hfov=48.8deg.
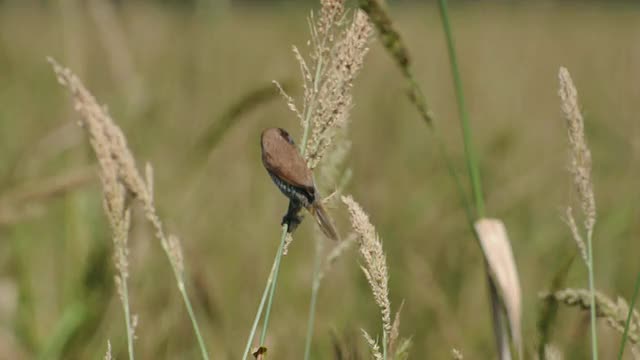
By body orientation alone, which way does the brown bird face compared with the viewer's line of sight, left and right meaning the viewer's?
facing to the left of the viewer
